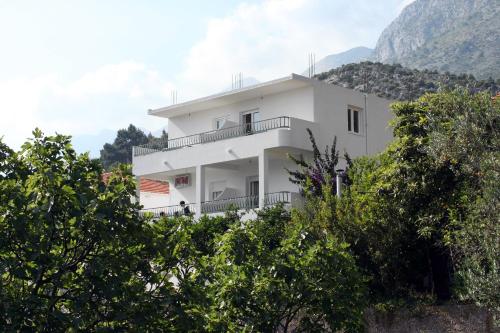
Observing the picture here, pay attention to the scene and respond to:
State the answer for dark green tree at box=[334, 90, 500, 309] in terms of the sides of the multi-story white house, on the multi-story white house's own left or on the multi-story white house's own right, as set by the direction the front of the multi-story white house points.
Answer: on the multi-story white house's own left

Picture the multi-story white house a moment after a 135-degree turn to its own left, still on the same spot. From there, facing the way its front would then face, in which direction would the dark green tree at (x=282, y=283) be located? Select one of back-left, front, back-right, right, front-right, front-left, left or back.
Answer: right

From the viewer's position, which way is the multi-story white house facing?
facing the viewer and to the left of the viewer
